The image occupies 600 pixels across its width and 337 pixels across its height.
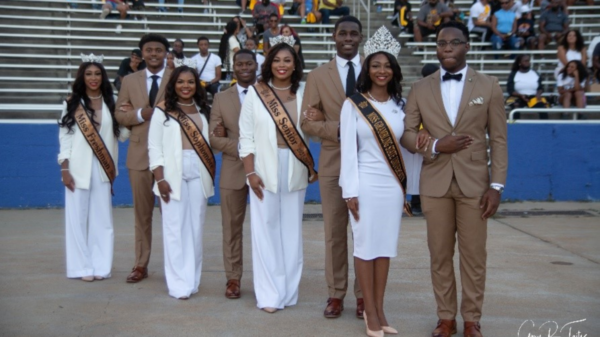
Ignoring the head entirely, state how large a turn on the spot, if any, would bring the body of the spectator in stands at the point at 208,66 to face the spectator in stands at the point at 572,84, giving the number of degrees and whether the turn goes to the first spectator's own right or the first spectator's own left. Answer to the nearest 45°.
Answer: approximately 90° to the first spectator's own left

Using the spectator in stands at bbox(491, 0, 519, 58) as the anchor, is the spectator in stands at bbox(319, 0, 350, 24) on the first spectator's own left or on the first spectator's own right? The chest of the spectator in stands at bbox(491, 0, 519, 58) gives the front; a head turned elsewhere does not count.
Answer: on the first spectator's own right

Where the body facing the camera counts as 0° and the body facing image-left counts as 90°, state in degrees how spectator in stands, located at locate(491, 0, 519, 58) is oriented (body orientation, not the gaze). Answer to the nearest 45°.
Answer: approximately 0°

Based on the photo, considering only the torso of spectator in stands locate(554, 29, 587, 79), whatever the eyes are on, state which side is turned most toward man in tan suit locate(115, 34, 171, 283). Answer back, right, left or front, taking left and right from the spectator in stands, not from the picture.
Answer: front

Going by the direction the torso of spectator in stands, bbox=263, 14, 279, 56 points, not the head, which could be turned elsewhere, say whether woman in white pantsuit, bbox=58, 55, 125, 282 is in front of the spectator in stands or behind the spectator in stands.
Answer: in front

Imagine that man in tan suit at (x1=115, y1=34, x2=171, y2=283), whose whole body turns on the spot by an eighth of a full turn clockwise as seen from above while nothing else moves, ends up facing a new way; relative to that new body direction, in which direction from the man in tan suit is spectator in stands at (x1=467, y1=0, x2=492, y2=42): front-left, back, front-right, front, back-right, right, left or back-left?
back

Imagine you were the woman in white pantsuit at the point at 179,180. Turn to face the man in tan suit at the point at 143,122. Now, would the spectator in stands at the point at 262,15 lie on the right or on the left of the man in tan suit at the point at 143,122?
right

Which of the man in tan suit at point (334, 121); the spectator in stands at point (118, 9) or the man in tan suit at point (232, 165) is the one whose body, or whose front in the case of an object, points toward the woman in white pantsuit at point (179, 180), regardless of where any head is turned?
the spectator in stands

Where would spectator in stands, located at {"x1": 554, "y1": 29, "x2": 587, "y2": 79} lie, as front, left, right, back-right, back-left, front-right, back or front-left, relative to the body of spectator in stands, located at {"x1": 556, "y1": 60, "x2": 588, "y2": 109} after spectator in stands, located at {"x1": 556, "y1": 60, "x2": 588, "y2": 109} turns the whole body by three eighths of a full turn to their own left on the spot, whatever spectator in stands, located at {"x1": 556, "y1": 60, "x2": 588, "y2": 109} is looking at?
front-left
